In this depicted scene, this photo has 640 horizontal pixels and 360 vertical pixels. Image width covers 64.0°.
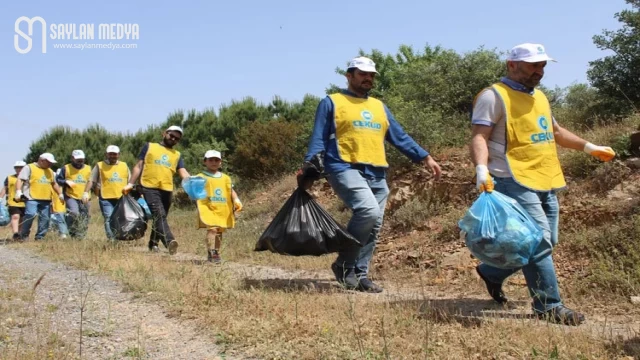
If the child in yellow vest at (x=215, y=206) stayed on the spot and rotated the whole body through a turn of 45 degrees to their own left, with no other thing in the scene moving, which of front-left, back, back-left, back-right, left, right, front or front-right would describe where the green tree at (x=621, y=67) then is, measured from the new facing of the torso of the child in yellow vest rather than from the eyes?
front-left

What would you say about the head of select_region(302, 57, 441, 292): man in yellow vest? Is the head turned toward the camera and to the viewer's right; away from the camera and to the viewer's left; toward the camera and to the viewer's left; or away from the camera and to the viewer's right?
toward the camera and to the viewer's right

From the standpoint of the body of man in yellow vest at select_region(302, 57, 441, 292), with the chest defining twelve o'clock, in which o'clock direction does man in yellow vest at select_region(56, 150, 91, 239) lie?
man in yellow vest at select_region(56, 150, 91, 239) is roughly at 6 o'clock from man in yellow vest at select_region(302, 57, 441, 292).

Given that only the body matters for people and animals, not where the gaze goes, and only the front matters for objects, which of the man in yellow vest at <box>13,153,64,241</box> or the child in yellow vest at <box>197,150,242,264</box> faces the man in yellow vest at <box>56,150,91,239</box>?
the man in yellow vest at <box>13,153,64,241</box>

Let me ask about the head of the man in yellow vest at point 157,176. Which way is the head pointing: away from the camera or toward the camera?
toward the camera

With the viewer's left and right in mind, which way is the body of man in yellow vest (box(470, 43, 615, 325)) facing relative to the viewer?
facing the viewer and to the right of the viewer

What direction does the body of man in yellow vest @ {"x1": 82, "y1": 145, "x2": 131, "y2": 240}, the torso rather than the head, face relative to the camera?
toward the camera

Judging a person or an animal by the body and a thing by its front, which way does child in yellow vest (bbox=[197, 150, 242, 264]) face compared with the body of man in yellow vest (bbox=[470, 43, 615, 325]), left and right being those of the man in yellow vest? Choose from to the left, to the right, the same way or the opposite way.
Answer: the same way

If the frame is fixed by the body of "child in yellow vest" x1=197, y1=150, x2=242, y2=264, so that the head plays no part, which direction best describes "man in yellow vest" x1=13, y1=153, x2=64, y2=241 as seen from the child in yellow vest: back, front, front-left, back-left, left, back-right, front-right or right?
back-right

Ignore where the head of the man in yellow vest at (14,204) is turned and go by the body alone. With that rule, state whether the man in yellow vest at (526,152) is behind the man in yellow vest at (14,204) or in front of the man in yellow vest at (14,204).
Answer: in front

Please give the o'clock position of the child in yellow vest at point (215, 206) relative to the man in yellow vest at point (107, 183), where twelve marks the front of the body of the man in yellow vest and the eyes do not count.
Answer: The child in yellow vest is roughly at 11 o'clock from the man in yellow vest.

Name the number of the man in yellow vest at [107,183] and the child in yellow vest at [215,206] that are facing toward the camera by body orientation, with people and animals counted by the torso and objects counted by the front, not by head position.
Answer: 2

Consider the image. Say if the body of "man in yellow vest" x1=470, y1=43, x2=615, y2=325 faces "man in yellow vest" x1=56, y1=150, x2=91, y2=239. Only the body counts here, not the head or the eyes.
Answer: no

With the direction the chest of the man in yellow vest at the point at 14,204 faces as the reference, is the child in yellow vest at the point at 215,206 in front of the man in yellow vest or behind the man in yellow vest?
in front

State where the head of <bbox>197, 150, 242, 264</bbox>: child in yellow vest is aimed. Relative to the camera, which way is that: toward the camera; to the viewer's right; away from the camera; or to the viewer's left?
toward the camera

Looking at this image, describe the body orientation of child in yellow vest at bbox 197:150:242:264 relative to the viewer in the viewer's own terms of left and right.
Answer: facing the viewer
